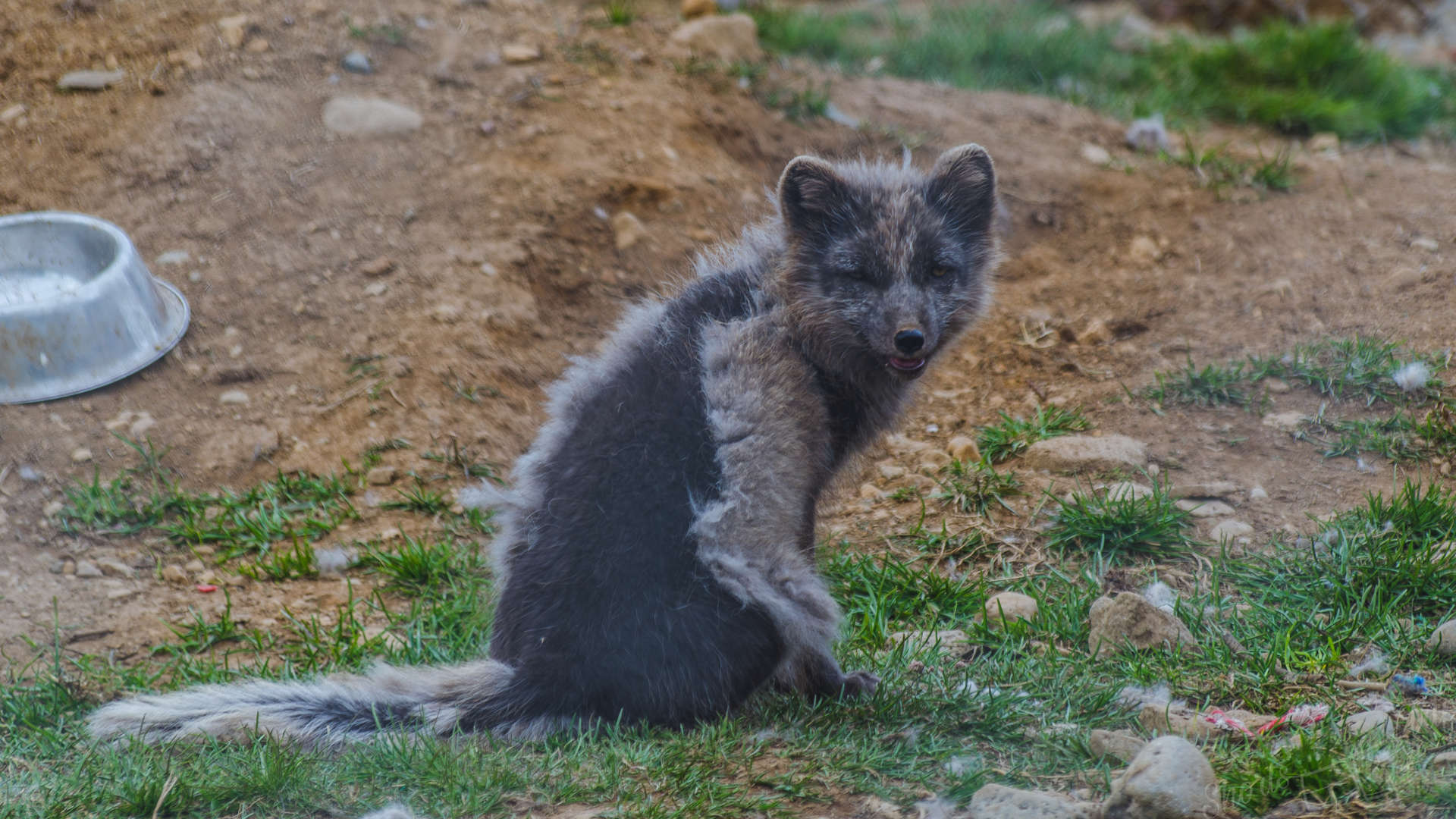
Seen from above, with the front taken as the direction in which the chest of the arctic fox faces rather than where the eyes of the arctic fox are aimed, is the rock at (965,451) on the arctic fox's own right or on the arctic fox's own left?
on the arctic fox's own left

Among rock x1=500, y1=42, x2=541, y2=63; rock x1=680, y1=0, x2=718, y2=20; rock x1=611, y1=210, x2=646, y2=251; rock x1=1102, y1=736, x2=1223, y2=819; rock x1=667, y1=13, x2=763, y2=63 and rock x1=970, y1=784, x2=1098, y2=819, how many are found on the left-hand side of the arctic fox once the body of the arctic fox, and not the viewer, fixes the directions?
4

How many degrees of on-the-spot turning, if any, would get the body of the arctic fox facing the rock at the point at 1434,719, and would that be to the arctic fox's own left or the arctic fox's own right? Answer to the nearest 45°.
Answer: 0° — it already faces it

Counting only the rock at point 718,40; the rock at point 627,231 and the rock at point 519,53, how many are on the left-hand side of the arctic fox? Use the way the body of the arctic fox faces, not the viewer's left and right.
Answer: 3

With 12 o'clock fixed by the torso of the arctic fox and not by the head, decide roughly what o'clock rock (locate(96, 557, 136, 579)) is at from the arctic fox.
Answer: The rock is roughly at 7 o'clock from the arctic fox.

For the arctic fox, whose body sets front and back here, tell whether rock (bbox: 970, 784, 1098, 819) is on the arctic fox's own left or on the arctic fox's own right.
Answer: on the arctic fox's own right

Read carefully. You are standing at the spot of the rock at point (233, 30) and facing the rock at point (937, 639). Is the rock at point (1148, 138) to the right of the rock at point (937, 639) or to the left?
left

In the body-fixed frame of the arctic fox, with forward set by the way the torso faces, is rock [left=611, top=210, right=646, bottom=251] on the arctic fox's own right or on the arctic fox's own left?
on the arctic fox's own left
